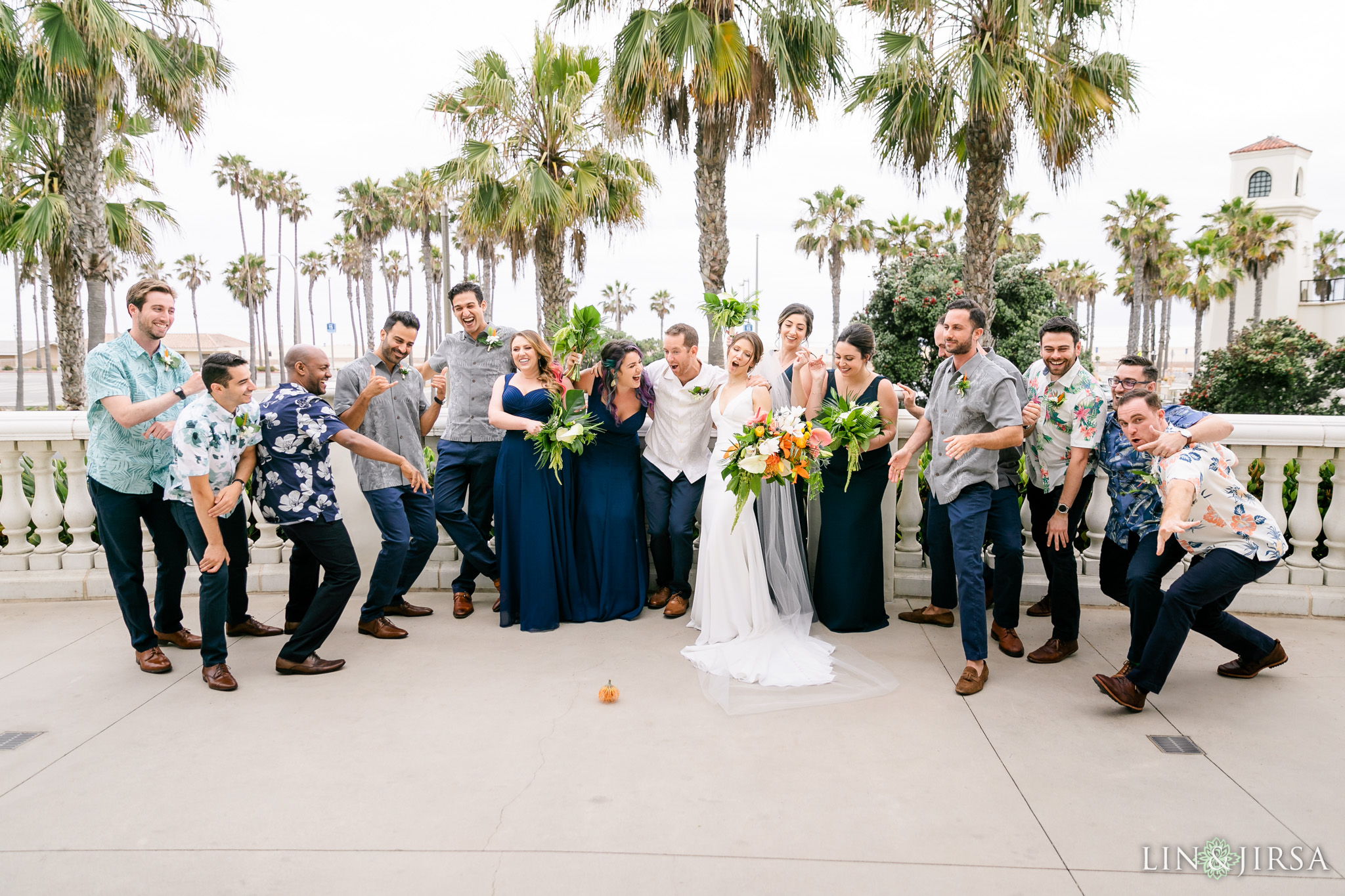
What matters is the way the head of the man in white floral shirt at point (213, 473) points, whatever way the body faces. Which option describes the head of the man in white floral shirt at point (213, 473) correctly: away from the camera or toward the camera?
toward the camera

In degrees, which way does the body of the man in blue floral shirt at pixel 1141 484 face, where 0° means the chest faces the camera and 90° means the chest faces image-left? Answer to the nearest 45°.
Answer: approximately 45°

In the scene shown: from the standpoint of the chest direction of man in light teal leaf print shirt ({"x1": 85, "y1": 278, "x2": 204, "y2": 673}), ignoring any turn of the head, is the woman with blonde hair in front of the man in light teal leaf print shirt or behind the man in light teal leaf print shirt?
in front

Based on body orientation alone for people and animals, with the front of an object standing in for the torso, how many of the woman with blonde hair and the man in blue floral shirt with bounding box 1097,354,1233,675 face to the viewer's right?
0

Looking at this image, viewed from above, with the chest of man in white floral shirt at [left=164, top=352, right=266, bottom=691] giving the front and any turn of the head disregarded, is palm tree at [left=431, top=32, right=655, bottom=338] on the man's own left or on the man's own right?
on the man's own left

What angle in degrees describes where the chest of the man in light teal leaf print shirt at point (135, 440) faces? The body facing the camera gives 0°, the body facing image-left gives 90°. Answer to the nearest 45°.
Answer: approximately 315°

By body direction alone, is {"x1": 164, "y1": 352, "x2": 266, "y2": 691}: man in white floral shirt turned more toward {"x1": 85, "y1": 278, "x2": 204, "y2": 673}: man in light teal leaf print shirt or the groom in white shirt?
the groom in white shirt

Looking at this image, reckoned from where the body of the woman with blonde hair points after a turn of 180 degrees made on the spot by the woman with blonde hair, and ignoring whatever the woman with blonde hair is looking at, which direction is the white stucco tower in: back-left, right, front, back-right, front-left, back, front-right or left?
front-right

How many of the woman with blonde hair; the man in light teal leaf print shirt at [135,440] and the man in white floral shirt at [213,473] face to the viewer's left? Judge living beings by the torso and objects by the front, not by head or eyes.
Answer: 0

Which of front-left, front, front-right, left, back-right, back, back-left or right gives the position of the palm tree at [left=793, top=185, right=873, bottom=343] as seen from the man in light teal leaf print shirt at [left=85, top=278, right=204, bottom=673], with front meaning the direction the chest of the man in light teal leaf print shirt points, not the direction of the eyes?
left

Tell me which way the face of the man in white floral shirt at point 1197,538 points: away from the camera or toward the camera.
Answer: toward the camera

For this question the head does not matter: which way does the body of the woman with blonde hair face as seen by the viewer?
toward the camera

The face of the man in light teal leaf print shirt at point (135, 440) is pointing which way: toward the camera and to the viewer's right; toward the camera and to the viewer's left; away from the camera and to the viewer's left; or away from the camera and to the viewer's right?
toward the camera and to the viewer's right

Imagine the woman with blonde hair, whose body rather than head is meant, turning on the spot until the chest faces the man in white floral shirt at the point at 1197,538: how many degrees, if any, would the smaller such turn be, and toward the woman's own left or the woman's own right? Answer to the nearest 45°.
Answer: approximately 45° to the woman's own left
